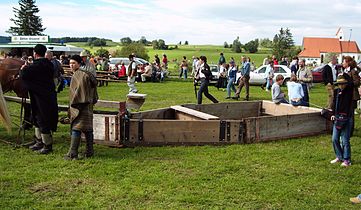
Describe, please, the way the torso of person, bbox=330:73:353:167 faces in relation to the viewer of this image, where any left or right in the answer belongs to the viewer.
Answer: facing the viewer and to the left of the viewer

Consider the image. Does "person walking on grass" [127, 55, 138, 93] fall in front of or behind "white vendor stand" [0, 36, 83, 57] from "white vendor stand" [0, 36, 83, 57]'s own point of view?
in front

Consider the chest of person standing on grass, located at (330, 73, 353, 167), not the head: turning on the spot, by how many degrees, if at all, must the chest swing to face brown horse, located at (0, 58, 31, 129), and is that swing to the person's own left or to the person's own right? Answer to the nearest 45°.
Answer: approximately 45° to the person's own right

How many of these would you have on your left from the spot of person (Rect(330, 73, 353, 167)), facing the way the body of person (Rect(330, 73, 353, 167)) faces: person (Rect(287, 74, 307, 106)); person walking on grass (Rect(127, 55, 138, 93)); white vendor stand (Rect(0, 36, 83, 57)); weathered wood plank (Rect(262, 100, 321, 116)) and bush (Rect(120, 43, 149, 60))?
0

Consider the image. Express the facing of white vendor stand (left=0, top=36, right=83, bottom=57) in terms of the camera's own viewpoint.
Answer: facing the viewer

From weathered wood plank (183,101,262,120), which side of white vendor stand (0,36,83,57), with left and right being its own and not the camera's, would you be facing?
front

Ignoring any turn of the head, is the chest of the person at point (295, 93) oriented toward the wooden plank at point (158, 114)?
no

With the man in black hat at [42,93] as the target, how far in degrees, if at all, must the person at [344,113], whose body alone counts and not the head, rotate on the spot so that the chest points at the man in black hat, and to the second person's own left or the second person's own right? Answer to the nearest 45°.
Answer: approximately 45° to the second person's own right

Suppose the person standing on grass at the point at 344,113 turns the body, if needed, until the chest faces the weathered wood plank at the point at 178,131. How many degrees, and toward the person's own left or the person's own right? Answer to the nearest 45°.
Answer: approximately 45° to the person's own right

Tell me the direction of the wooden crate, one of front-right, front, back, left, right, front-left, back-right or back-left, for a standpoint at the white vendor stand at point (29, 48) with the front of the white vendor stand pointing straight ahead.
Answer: front

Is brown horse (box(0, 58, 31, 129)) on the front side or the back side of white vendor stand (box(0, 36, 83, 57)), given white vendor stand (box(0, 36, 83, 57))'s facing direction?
on the front side

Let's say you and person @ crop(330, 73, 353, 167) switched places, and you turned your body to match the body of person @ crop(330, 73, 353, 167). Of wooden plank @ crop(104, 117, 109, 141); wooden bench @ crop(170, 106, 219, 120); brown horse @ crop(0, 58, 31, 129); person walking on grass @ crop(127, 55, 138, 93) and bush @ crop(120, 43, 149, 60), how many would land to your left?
0

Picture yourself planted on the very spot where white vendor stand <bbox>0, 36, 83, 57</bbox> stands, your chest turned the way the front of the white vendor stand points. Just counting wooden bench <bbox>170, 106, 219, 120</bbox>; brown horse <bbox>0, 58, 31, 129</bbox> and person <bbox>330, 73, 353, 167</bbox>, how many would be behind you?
0
